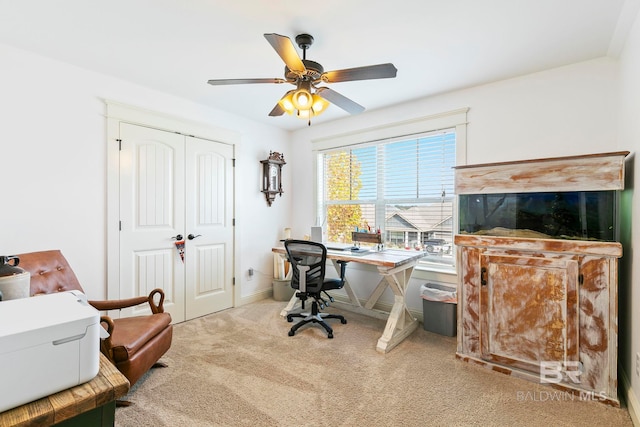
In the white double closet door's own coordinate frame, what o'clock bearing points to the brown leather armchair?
The brown leather armchair is roughly at 2 o'clock from the white double closet door.

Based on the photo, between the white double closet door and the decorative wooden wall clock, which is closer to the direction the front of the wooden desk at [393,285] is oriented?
the white double closet door

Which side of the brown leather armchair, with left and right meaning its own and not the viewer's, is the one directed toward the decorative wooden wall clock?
left

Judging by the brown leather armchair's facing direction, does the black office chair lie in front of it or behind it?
in front

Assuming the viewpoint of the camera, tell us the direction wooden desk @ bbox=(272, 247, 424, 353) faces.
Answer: facing the viewer and to the left of the viewer

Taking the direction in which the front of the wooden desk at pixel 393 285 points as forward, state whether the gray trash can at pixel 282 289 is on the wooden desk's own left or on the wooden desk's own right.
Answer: on the wooden desk's own right

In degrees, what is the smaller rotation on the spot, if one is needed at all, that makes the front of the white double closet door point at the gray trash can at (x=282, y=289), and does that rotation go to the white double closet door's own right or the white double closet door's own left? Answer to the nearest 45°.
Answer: approximately 45° to the white double closet door's own left

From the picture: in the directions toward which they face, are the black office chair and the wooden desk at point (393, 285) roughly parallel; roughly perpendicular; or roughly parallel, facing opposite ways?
roughly parallel, facing opposite ways

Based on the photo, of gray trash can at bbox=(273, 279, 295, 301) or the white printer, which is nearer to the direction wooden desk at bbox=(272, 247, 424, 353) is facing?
the white printer

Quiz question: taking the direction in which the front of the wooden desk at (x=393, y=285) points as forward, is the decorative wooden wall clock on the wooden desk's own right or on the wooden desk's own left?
on the wooden desk's own right

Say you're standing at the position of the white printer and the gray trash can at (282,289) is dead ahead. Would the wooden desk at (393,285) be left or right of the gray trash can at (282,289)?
right

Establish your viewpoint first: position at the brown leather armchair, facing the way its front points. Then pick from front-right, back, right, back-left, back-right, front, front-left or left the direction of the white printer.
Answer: front-right

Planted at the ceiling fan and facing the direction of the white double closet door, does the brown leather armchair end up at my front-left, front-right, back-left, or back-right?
front-left
